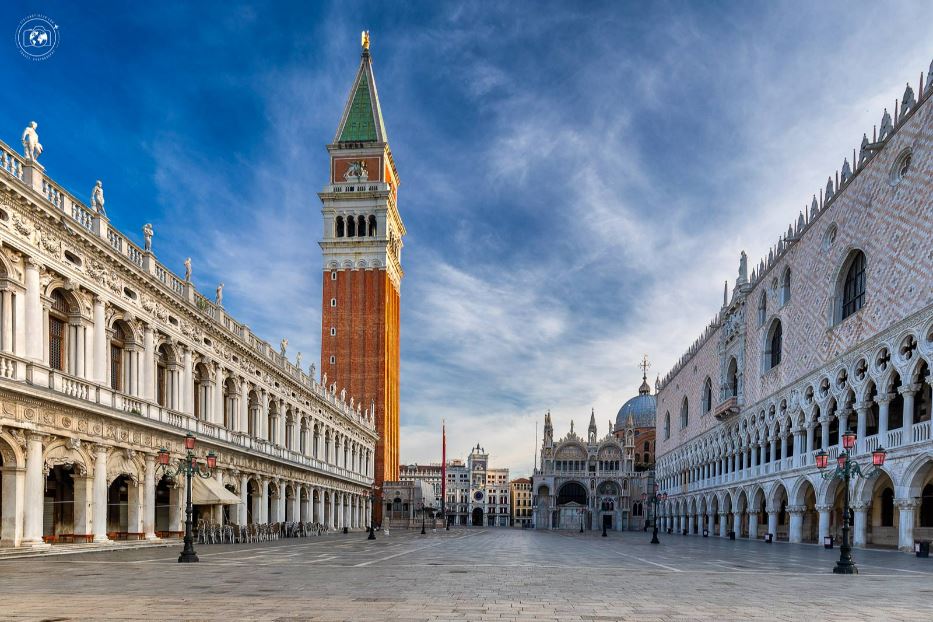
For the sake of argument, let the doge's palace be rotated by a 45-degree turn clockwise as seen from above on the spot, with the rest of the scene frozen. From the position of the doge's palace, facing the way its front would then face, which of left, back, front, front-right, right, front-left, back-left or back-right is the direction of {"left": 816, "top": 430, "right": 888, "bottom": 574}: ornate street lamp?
left

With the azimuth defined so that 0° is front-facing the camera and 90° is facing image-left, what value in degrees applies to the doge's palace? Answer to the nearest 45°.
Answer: approximately 45°

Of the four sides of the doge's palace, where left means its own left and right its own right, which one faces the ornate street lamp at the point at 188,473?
front
